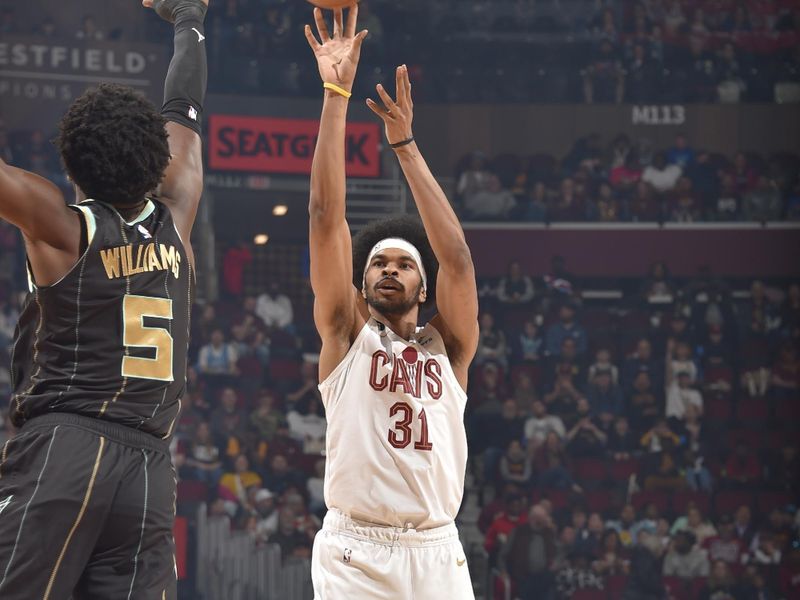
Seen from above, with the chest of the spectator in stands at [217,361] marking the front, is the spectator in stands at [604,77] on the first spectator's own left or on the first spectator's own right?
on the first spectator's own left

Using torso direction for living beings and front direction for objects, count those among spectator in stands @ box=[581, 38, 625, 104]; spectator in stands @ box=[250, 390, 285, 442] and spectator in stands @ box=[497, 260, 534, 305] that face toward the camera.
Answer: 3

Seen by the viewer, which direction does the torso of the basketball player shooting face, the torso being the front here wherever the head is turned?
toward the camera

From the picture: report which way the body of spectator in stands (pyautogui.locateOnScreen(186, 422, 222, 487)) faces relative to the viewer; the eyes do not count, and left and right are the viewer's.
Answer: facing the viewer

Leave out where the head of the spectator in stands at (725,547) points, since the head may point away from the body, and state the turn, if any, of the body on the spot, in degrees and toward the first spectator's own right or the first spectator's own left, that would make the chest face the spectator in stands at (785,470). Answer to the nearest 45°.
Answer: approximately 135° to the first spectator's own left

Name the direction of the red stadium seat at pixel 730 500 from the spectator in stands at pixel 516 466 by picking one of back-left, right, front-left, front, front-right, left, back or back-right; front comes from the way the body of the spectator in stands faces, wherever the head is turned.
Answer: left

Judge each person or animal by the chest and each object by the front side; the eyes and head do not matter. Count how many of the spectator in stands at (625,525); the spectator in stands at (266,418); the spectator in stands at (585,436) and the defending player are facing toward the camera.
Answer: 3

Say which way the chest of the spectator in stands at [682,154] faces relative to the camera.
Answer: toward the camera

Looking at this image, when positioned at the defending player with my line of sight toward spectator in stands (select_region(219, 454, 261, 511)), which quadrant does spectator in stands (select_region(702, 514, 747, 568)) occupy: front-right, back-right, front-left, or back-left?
front-right

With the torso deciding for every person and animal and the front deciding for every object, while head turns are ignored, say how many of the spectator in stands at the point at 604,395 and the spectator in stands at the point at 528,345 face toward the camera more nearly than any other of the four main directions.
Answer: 2

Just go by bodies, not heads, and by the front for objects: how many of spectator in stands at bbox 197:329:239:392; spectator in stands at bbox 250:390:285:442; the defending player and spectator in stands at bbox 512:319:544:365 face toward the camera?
3

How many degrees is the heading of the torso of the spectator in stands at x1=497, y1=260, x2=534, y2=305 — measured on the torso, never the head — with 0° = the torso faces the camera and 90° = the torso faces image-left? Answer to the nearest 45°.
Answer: approximately 0°

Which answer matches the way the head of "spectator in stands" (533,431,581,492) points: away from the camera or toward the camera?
toward the camera

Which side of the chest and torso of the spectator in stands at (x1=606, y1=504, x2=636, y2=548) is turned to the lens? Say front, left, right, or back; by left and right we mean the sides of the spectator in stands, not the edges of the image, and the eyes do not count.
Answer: front
